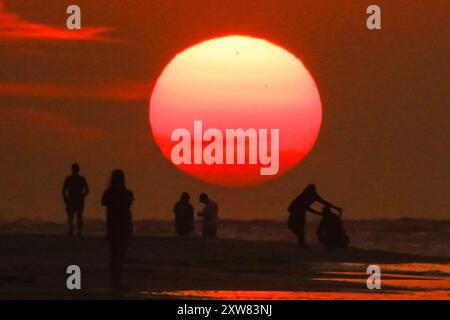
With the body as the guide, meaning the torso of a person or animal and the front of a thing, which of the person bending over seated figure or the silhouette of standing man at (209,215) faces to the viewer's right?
the person bending over seated figure

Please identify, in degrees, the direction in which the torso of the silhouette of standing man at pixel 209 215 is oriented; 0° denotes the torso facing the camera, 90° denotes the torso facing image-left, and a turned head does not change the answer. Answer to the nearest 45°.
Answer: approximately 90°

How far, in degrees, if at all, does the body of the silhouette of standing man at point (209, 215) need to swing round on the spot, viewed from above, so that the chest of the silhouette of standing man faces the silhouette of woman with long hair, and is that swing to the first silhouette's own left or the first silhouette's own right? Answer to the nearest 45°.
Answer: approximately 90° to the first silhouette's own left

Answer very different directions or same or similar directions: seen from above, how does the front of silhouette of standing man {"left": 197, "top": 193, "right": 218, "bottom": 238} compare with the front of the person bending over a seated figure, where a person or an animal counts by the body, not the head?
very different directions

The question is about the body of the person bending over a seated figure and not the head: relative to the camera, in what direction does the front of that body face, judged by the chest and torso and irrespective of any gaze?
to the viewer's right

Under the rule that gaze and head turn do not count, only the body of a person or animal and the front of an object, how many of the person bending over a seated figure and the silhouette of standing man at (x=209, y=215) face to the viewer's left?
1

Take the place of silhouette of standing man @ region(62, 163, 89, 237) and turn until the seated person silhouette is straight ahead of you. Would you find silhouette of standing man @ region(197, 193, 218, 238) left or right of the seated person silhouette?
left

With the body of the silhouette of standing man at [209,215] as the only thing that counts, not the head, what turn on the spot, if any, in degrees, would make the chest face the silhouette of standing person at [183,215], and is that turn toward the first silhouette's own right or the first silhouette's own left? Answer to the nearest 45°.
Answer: approximately 45° to the first silhouette's own right

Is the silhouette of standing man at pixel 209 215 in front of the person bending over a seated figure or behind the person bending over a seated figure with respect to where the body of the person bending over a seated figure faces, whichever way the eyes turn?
behind
